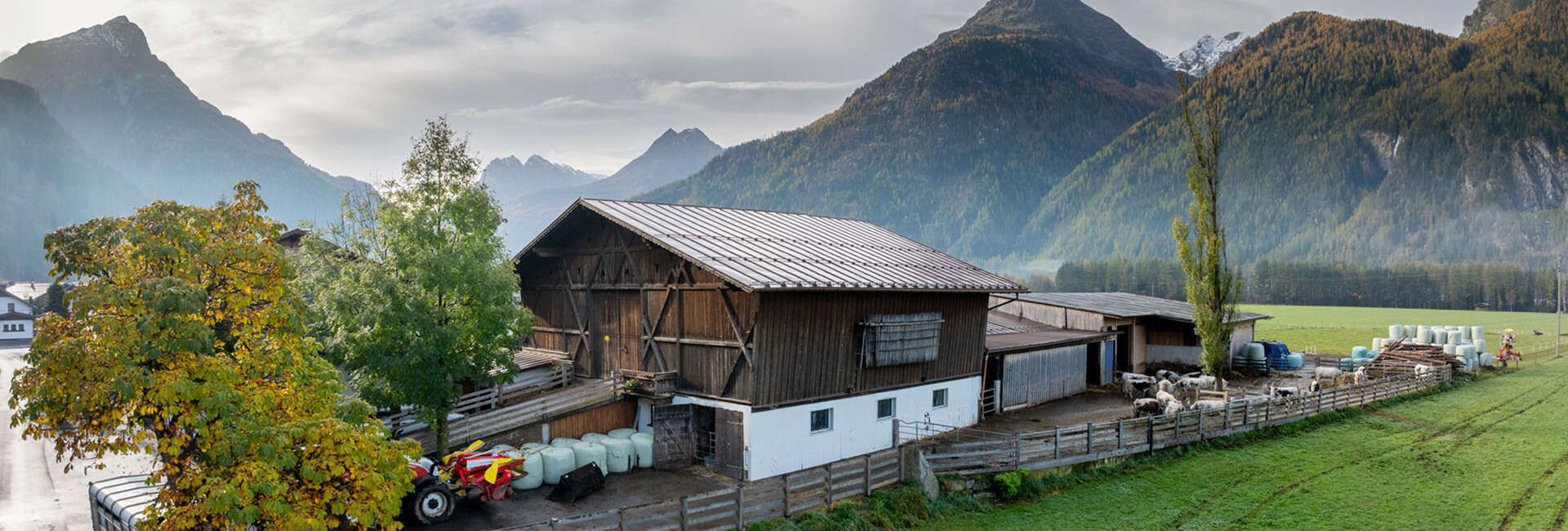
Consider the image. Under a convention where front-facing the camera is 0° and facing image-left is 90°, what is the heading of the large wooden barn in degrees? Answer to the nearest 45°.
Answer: approximately 45°

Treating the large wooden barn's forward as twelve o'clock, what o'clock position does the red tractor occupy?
The red tractor is roughly at 12 o'clock from the large wooden barn.

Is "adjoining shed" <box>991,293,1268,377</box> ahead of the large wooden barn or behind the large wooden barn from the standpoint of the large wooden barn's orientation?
behind

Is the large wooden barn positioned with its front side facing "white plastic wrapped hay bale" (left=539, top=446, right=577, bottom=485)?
yes

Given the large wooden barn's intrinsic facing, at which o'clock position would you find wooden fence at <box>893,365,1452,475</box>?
The wooden fence is roughly at 7 o'clock from the large wooden barn.

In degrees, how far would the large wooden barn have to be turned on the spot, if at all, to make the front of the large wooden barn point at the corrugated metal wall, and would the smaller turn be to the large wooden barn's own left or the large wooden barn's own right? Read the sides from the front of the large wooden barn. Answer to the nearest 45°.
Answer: approximately 180°

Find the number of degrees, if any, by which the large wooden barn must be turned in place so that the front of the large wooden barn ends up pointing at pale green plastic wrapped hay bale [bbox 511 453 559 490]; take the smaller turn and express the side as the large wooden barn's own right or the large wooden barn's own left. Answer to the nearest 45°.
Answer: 0° — it already faces it
